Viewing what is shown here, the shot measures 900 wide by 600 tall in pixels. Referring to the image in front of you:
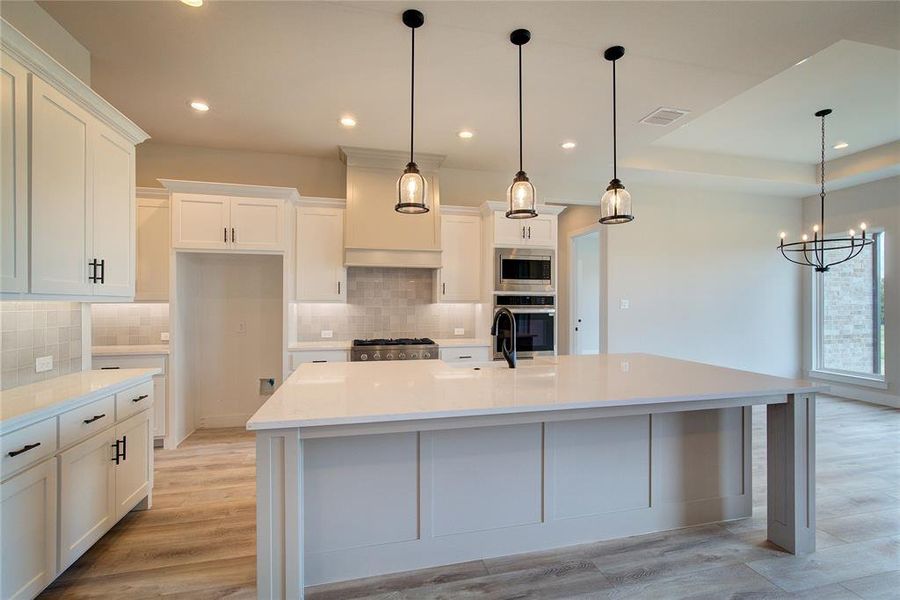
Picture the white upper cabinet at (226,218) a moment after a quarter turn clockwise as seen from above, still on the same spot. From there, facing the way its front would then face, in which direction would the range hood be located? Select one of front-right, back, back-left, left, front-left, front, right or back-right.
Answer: back

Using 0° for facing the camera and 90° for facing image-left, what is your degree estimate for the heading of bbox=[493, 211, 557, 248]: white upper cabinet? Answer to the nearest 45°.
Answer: approximately 0°

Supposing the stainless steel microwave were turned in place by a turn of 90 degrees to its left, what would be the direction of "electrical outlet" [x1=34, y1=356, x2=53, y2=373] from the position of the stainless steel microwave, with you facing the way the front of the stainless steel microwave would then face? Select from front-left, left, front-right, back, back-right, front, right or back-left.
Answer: back-right

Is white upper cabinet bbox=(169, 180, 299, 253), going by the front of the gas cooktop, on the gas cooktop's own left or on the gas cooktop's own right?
on the gas cooktop's own right

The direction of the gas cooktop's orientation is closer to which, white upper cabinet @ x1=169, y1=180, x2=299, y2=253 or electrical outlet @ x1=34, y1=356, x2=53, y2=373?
the electrical outlet

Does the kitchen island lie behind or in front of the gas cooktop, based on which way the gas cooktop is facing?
in front

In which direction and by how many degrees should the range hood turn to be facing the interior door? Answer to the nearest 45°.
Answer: approximately 135° to its left

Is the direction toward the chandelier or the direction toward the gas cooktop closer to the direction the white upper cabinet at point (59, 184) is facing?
the chandelier
